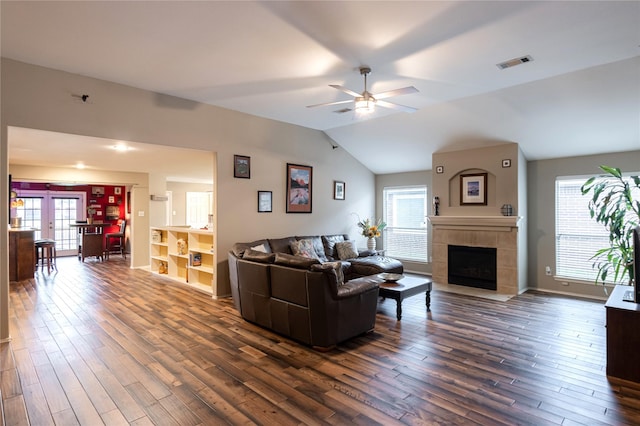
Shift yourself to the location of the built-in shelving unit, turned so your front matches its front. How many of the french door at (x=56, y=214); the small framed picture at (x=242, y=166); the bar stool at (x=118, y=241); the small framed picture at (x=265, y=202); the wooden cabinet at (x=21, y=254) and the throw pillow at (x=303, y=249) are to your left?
3

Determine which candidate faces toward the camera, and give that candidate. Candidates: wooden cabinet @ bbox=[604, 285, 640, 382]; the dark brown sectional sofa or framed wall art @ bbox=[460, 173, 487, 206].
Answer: the framed wall art

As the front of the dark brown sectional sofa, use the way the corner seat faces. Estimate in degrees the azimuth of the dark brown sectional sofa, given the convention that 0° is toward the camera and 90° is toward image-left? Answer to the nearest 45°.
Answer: approximately 225°

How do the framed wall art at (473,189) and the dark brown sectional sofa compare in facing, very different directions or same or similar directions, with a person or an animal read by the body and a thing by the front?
very different directions

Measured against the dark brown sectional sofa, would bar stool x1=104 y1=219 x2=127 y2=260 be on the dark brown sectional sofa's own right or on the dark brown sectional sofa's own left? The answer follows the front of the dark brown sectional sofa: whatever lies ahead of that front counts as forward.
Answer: on the dark brown sectional sofa's own left

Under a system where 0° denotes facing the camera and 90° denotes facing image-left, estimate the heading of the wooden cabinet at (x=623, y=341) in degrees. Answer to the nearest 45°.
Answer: approximately 90°

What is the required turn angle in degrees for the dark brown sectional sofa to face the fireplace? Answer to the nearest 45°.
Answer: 0° — it already faces it

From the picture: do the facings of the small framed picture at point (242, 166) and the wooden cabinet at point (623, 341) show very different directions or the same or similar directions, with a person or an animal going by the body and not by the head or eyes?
very different directions

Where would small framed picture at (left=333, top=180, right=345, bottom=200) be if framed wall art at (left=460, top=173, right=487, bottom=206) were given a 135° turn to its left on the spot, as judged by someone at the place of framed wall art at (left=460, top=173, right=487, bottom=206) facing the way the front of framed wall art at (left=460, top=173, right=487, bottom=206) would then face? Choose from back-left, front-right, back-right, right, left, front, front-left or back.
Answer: back-left

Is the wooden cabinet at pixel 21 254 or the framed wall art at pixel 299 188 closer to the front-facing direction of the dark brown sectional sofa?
the framed wall art

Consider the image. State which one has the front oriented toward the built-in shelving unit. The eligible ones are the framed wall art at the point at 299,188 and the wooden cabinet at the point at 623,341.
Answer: the wooden cabinet

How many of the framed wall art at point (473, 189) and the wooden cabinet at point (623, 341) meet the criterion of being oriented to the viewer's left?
1

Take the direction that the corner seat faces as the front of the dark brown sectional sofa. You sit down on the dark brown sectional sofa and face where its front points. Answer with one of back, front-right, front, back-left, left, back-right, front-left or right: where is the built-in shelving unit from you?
left
